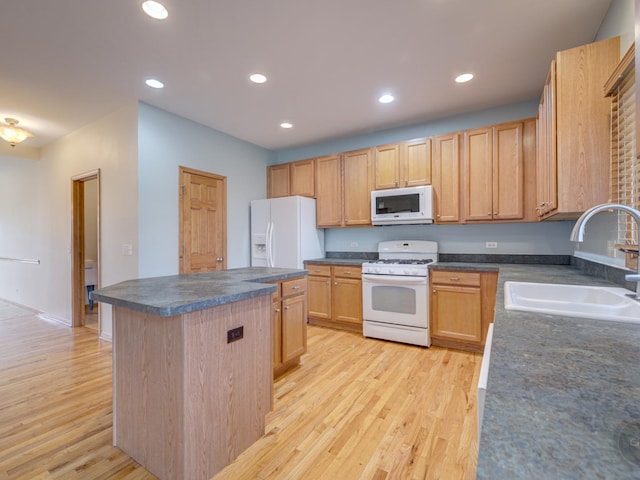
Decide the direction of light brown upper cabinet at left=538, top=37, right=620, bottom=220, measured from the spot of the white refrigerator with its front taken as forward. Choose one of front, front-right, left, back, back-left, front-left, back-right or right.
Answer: left

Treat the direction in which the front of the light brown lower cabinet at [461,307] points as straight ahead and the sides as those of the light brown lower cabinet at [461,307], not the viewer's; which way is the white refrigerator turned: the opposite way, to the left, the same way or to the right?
the same way

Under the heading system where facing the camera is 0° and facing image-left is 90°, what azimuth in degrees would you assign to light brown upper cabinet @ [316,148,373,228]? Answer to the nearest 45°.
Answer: approximately 45°

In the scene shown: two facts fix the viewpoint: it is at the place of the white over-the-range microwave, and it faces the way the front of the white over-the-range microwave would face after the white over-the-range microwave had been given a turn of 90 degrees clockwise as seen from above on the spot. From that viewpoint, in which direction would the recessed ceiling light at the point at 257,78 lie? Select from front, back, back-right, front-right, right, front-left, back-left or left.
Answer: front-left

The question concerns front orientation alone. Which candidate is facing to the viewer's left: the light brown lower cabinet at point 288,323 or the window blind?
the window blind

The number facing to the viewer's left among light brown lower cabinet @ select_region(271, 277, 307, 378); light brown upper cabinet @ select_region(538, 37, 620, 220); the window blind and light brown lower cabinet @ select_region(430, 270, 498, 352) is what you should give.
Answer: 2

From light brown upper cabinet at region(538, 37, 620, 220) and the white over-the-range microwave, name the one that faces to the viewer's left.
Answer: the light brown upper cabinet

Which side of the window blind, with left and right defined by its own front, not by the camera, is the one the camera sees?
left

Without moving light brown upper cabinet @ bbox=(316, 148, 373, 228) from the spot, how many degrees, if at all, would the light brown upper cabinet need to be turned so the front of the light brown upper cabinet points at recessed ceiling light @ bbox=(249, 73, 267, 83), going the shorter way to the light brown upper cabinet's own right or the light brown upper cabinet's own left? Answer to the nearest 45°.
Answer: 0° — it already faces it

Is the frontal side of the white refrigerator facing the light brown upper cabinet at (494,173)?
no

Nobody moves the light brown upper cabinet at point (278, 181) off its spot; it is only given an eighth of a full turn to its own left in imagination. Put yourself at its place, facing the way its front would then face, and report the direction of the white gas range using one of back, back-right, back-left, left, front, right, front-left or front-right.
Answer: front-left

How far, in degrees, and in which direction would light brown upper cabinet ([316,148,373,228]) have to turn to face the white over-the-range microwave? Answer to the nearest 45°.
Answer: approximately 90° to its left

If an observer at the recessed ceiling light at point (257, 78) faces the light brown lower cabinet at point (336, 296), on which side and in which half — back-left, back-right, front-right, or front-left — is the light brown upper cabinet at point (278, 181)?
front-left

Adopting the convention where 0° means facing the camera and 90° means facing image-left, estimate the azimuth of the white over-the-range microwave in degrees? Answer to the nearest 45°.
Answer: approximately 0°

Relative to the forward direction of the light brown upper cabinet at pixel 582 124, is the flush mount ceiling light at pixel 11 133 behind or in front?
in front

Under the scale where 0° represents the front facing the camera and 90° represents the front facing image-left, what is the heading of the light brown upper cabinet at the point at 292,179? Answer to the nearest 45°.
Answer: approximately 45°
